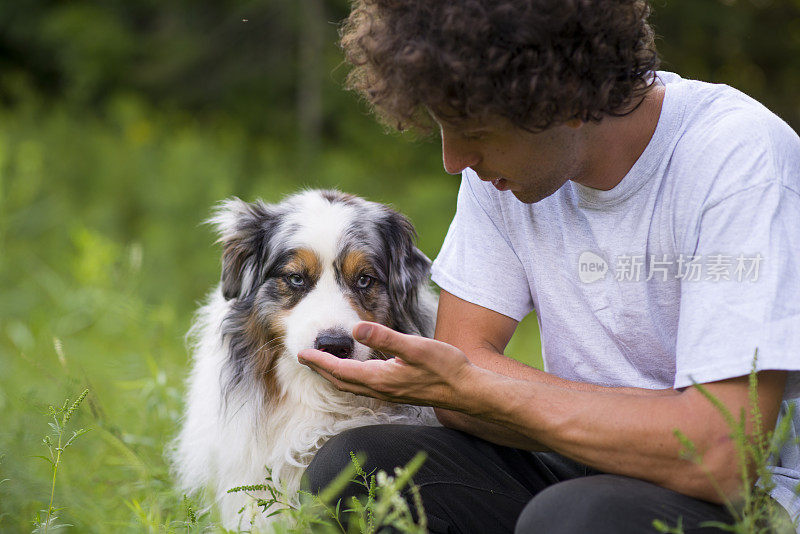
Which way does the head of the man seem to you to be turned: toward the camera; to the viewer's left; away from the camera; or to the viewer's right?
to the viewer's left

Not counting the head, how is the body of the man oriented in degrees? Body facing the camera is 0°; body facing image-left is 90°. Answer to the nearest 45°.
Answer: approximately 45°

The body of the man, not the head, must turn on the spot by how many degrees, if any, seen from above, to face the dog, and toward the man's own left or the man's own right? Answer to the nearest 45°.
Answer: approximately 90° to the man's own right
